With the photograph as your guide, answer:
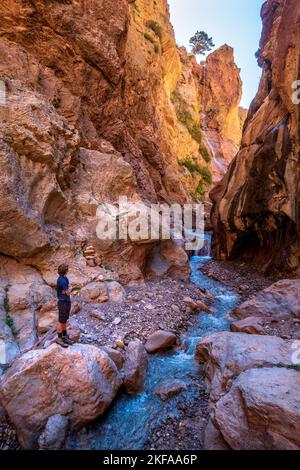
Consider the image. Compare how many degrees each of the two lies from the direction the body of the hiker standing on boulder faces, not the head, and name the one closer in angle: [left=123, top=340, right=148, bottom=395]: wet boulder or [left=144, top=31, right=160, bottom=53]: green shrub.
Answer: the wet boulder

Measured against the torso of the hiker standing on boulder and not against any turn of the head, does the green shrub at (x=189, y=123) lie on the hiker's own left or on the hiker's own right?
on the hiker's own left

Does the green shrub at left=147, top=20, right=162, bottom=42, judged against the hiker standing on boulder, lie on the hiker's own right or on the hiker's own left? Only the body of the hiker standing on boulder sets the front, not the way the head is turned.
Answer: on the hiker's own left

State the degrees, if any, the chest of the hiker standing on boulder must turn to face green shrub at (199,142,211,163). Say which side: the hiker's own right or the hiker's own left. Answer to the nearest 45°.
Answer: approximately 45° to the hiker's own left

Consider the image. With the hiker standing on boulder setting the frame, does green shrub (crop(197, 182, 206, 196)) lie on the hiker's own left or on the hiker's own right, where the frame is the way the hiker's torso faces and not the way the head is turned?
on the hiker's own left

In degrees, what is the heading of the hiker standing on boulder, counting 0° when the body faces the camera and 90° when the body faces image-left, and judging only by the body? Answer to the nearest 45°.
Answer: approximately 270°

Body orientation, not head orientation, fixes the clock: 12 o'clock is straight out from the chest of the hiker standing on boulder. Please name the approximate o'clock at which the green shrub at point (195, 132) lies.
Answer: The green shrub is roughly at 10 o'clock from the hiker standing on boulder.

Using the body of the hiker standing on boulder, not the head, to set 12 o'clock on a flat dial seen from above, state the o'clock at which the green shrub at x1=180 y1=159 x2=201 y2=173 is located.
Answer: The green shrub is roughly at 10 o'clock from the hiker standing on boulder.
